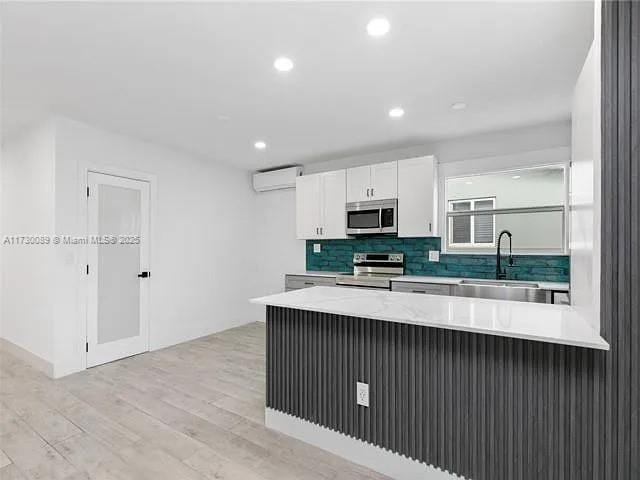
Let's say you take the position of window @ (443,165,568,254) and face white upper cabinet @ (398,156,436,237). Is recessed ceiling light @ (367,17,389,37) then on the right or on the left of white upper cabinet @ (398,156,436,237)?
left

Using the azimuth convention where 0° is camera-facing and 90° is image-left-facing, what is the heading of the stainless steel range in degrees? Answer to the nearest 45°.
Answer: approximately 45°

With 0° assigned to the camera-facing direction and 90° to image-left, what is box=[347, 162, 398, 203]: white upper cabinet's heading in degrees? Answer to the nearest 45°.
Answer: approximately 45°
